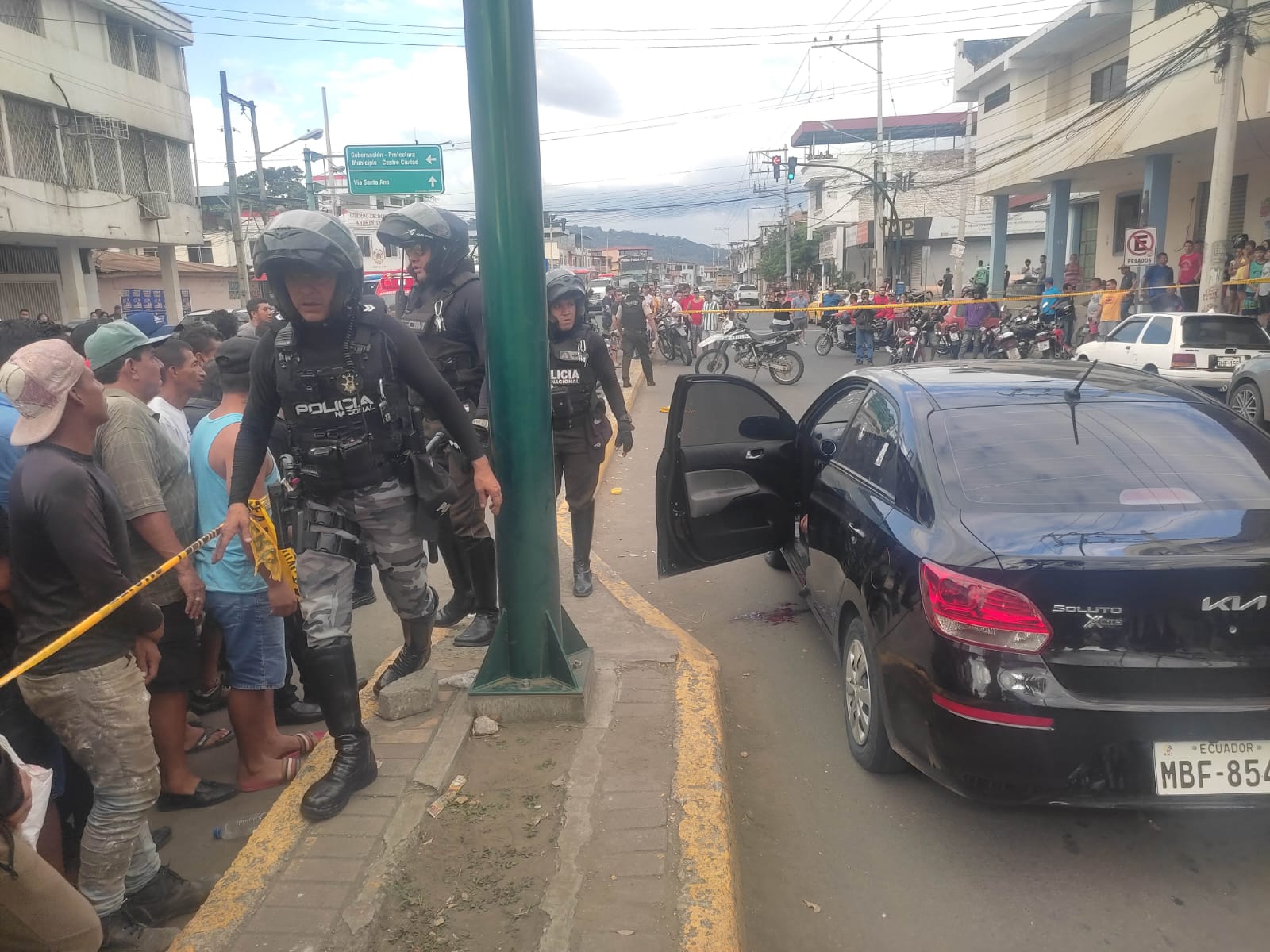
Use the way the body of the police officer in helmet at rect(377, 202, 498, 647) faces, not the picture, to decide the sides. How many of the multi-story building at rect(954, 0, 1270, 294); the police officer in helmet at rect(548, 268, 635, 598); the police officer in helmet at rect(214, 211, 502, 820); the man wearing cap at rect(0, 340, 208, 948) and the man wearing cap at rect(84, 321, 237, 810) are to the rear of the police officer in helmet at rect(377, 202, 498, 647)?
2

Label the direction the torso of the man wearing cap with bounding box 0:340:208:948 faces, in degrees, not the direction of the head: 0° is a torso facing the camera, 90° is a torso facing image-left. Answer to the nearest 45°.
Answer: approximately 270°

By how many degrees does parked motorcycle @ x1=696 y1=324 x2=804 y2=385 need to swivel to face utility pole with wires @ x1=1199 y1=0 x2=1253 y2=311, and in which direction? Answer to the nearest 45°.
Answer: approximately 180°

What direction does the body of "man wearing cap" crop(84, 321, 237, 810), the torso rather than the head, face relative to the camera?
to the viewer's right

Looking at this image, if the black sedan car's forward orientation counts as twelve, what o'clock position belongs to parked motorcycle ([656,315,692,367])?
The parked motorcycle is roughly at 1 o'clock from the black sedan car.

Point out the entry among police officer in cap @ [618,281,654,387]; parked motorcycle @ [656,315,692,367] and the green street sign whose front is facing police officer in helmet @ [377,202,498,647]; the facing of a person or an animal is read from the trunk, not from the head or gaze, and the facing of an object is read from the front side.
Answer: the green street sign

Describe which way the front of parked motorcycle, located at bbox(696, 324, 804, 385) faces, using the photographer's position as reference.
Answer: facing to the left of the viewer

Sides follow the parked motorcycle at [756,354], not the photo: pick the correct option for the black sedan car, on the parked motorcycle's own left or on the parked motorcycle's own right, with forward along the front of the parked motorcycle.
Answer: on the parked motorcycle's own left

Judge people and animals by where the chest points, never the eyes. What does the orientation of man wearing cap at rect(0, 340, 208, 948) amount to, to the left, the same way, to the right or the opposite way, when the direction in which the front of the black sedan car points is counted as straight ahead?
to the right

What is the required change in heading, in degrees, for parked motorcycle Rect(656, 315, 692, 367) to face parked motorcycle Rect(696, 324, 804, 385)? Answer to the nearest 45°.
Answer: approximately 135° to its left

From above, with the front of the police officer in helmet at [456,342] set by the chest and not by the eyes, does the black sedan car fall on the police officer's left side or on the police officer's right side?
on the police officer's left side

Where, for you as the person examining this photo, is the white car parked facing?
facing away from the viewer and to the left of the viewer

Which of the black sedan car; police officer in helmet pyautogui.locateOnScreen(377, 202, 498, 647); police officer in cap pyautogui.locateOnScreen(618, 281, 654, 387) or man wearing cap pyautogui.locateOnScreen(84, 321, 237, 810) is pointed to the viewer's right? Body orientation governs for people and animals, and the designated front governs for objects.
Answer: the man wearing cap
